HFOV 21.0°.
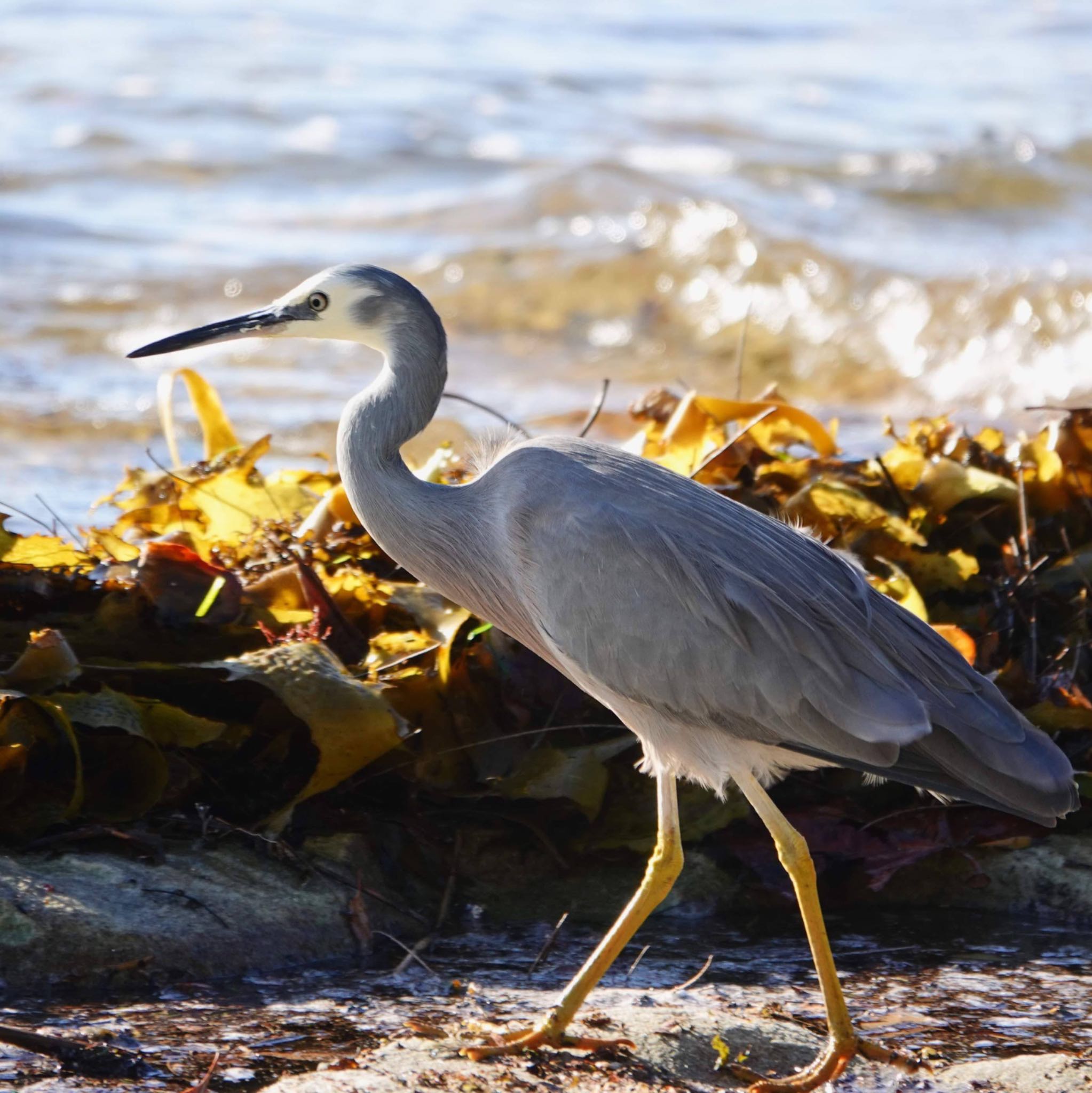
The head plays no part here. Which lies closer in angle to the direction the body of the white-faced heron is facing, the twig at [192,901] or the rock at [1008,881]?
the twig

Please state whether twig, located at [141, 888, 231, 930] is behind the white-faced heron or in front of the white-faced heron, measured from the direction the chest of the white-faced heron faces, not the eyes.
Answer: in front

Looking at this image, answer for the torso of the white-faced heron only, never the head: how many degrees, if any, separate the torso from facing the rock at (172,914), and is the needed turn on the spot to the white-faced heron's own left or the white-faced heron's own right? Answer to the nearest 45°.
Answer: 0° — it already faces it

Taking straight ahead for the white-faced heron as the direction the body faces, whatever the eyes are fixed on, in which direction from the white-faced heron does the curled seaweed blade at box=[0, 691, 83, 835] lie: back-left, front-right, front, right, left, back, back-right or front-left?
front

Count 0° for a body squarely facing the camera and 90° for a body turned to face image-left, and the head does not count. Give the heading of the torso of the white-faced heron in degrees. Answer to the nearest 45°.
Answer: approximately 90°

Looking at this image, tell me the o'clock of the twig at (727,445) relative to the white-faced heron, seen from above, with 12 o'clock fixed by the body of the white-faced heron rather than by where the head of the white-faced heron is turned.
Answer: The twig is roughly at 3 o'clock from the white-faced heron.
